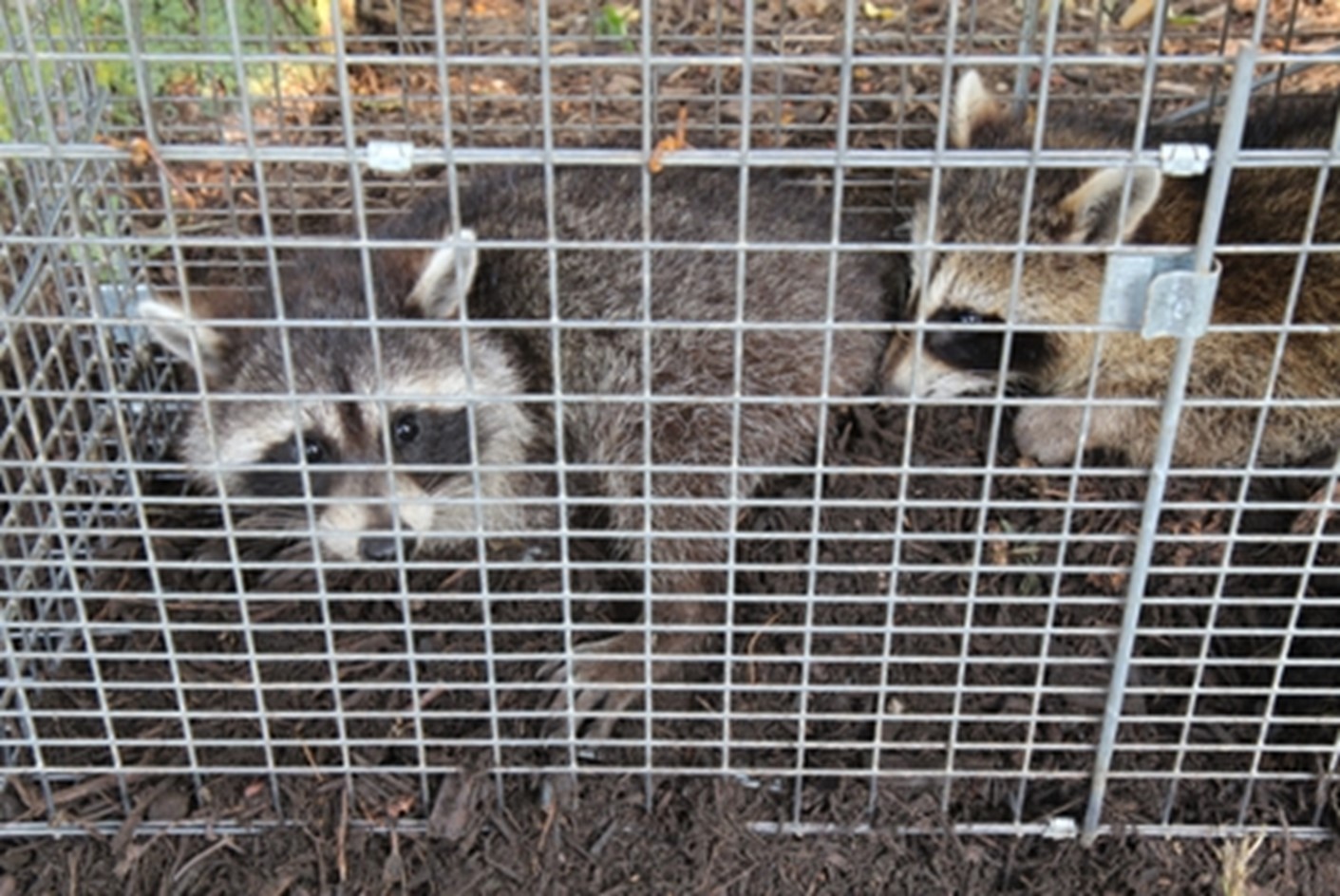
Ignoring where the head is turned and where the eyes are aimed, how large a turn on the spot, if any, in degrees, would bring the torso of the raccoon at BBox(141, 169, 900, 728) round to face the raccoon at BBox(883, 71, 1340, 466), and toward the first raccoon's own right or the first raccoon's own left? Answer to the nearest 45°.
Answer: approximately 135° to the first raccoon's own left

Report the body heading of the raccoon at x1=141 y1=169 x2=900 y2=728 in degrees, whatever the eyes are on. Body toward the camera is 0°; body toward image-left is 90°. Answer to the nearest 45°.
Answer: approximately 45°
